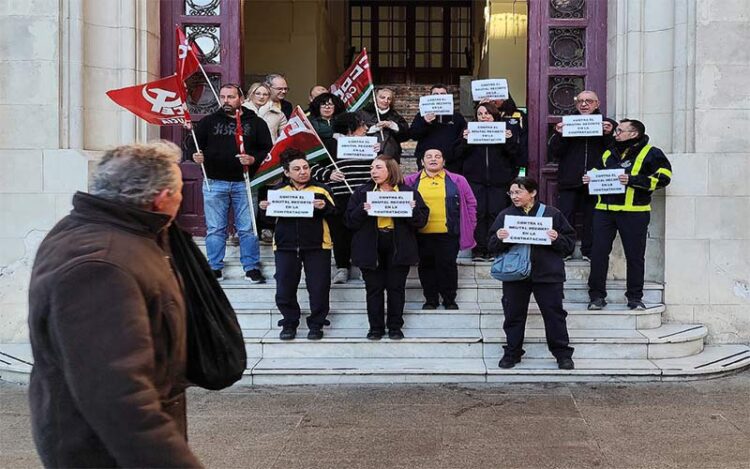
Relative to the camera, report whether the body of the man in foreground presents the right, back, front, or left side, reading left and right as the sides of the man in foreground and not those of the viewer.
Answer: right

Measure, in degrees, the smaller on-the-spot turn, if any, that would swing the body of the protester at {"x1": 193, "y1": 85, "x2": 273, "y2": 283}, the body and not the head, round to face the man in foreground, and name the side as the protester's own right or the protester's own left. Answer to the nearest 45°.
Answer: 0° — they already face them

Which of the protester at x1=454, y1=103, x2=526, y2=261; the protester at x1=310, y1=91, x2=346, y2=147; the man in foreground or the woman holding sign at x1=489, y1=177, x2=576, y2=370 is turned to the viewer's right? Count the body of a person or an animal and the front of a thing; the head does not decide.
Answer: the man in foreground

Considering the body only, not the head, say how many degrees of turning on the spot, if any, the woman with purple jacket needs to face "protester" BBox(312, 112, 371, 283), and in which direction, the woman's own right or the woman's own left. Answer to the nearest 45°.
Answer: approximately 135° to the woman's own right

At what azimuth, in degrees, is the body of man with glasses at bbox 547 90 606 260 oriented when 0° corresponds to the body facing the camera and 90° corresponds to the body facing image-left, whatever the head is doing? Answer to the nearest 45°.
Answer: approximately 0°

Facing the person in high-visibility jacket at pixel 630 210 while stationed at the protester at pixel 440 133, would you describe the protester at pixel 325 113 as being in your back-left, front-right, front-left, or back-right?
back-right

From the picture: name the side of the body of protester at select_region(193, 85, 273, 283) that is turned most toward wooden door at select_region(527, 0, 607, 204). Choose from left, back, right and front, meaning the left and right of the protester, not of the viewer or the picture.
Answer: left
